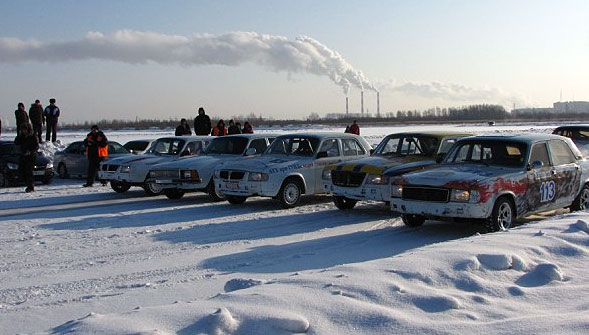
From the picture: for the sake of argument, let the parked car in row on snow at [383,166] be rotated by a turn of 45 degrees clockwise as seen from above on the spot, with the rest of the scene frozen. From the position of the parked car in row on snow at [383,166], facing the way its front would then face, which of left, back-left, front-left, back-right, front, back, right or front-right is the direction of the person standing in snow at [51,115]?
front-right

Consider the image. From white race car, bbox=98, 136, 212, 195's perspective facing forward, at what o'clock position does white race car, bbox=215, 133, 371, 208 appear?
white race car, bbox=215, 133, 371, 208 is roughly at 9 o'clock from white race car, bbox=98, 136, 212, 195.

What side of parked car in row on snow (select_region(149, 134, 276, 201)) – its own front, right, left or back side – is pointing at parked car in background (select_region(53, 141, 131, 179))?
right

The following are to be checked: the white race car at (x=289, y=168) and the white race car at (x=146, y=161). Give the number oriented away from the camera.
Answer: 0

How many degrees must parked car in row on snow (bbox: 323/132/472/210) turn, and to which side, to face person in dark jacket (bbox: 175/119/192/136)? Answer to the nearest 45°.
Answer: approximately 90° to its right

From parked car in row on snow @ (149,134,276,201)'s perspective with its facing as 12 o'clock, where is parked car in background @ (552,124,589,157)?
parked car in background @ (552,124,589,157) is roughly at 7 o'clock from parked car in row on snow @ (149,134,276,201).

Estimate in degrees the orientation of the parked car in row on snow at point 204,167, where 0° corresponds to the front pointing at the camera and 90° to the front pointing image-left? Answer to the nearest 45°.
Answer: approximately 45°

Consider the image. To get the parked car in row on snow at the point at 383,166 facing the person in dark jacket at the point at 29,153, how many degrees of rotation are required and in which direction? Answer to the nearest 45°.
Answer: approximately 45° to its right

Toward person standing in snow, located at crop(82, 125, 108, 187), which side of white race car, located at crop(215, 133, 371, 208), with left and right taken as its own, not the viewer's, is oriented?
right

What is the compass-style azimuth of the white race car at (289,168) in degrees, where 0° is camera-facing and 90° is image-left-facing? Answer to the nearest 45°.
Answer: approximately 45°

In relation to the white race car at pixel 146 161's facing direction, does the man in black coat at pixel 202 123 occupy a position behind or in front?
behind
